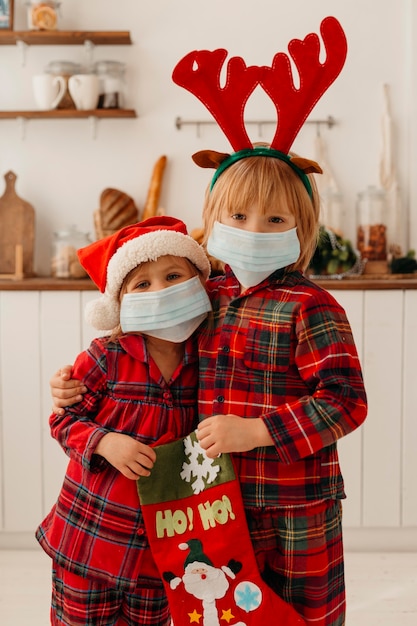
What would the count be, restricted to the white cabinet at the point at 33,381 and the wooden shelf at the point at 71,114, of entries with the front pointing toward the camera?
2

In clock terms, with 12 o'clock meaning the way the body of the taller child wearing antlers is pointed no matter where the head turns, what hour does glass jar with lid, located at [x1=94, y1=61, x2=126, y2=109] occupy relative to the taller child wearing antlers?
The glass jar with lid is roughly at 4 o'clock from the taller child wearing antlers.

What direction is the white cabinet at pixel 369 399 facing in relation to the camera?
toward the camera

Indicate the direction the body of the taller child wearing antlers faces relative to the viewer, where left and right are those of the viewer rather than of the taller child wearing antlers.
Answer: facing the viewer and to the left of the viewer

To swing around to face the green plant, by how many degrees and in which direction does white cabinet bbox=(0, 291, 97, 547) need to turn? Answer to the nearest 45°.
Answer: approximately 90° to its left

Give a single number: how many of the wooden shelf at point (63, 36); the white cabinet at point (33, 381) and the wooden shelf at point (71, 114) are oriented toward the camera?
3

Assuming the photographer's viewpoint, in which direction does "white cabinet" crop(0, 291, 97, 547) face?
facing the viewer
